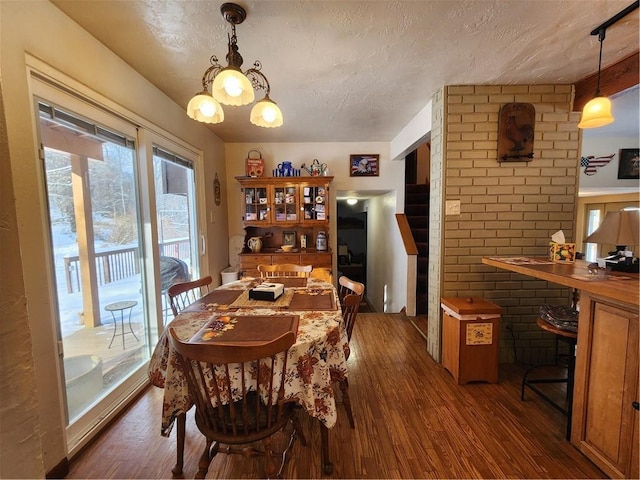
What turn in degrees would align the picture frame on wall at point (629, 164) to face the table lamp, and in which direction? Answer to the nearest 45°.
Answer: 0° — it already faces it

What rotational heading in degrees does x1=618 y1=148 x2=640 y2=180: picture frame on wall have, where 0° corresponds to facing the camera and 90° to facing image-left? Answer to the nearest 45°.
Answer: approximately 0°

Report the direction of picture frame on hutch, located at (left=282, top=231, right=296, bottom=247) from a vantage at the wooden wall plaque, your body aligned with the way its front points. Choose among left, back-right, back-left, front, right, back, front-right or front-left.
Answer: right

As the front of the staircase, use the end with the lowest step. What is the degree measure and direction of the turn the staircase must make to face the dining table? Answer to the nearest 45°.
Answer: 0° — it already faces it

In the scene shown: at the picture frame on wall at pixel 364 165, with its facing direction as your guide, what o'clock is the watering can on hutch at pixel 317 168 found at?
The watering can on hutch is roughly at 2 o'clock from the picture frame on wall.

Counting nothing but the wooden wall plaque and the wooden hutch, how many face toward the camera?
2

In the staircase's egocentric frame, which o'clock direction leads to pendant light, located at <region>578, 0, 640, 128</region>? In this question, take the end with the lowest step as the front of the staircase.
The pendant light is roughly at 11 o'clock from the staircase.

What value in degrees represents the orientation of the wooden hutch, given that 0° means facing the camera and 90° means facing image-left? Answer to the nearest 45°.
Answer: approximately 0°

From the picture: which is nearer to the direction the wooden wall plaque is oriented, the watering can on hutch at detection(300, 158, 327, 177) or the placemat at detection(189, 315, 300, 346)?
the placemat

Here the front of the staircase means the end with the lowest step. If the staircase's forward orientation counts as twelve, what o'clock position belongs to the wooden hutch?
The wooden hutch is roughly at 2 o'clock from the staircase.

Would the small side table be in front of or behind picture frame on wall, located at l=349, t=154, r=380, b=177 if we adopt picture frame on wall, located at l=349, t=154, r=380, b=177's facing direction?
in front
